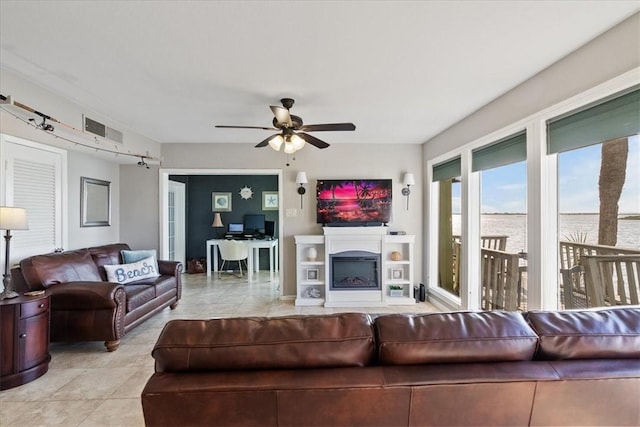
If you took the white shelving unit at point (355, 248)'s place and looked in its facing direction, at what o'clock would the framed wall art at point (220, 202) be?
The framed wall art is roughly at 4 o'clock from the white shelving unit.

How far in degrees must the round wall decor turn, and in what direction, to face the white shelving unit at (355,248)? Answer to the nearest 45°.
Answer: approximately 45° to its left

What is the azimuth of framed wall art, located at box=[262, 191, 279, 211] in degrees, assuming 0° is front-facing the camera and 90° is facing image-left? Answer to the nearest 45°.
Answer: approximately 0°

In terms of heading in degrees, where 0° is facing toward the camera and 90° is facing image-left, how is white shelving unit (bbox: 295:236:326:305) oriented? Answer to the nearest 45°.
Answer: approximately 0°

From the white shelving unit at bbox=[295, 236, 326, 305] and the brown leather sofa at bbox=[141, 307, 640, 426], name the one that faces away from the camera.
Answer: the brown leather sofa

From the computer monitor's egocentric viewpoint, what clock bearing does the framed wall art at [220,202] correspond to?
The framed wall art is roughly at 4 o'clock from the computer monitor.

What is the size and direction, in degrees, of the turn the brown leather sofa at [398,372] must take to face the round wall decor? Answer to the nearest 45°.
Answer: approximately 45° to its left

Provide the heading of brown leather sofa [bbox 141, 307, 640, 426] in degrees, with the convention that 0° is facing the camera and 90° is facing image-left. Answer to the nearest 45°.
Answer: approximately 180°

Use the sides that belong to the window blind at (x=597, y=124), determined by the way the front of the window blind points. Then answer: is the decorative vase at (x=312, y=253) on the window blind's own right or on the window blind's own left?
on the window blind's own right

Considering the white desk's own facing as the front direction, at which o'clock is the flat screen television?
The flat screen television is roughly at 11 o'clock from the white desk.
